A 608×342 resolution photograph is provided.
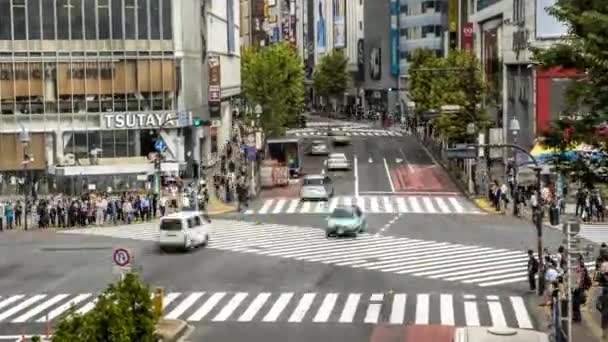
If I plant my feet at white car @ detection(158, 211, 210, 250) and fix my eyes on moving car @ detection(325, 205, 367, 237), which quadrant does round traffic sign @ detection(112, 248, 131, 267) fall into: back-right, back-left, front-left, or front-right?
back-right

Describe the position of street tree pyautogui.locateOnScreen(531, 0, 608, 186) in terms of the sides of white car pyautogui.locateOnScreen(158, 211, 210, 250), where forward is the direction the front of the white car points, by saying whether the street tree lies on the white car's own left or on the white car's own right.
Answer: on the white car's own right
